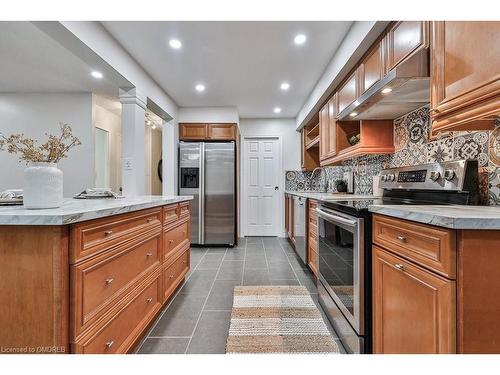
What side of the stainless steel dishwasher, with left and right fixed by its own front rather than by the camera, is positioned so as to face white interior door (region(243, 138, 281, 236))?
right

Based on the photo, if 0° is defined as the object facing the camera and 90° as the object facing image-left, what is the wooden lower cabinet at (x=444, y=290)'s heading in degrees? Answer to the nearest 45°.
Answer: approximately 45°

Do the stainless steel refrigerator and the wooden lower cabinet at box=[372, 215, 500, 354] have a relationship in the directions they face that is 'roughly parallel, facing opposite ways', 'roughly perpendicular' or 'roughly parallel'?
roughly perpendicular

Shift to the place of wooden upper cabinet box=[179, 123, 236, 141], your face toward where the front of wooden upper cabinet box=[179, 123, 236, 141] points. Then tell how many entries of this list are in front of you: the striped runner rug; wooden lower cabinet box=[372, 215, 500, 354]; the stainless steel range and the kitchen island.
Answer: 4

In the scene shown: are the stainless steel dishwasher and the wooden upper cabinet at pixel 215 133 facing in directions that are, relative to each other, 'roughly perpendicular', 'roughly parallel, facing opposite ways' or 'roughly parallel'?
roughly perpendicular

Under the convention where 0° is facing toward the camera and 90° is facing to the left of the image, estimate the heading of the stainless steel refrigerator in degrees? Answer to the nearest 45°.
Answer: approximately 0°

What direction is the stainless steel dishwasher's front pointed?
to the viewer's left

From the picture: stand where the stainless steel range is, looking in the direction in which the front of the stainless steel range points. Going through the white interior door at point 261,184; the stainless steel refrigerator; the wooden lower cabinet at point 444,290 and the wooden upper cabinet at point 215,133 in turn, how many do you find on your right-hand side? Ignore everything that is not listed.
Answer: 3

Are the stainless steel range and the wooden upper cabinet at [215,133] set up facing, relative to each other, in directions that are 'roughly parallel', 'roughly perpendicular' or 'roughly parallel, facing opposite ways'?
roughly perpendicular

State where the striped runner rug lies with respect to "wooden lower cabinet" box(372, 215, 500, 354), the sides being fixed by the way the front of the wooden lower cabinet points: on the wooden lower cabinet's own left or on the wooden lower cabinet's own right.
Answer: on the wooden lower cabinet's own right

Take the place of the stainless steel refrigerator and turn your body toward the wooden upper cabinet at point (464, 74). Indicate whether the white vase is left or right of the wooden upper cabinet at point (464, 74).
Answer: right
